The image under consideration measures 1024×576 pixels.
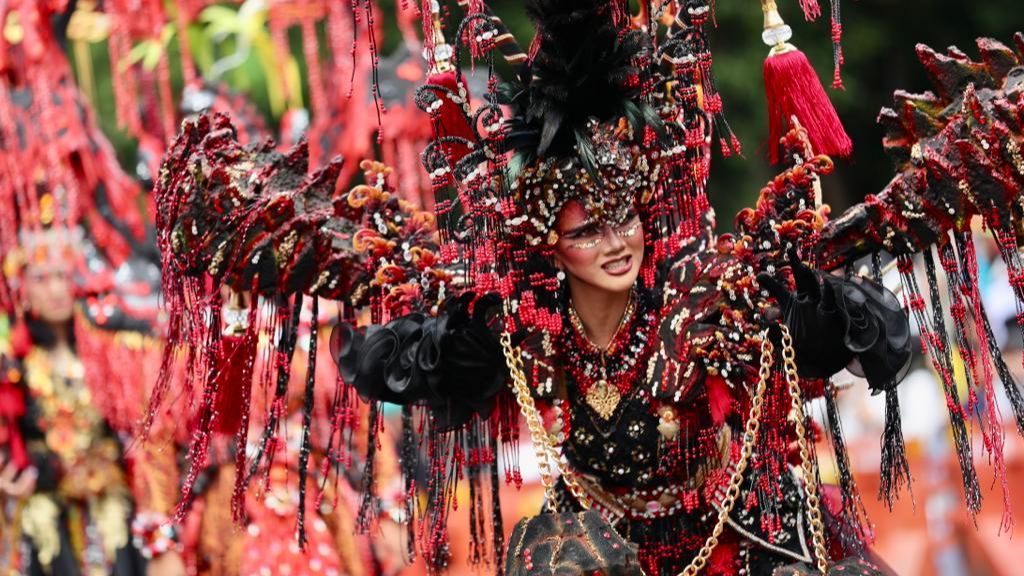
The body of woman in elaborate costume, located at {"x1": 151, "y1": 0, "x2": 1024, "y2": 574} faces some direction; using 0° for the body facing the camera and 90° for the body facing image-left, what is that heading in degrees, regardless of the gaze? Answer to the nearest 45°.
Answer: approximately 0°
